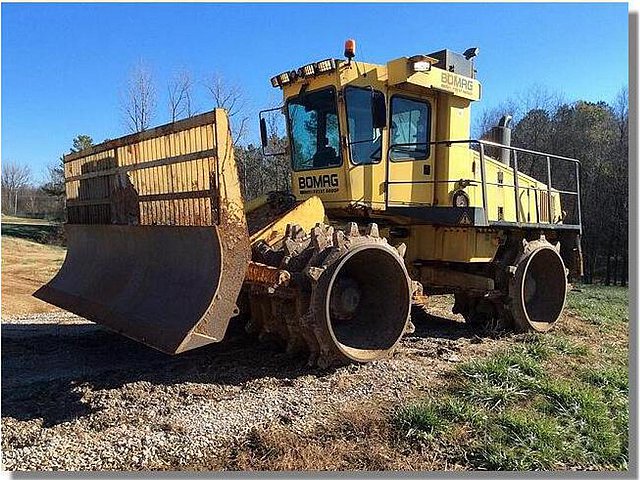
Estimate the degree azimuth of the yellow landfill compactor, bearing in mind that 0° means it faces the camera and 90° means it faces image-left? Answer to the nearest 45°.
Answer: approximately 45°
